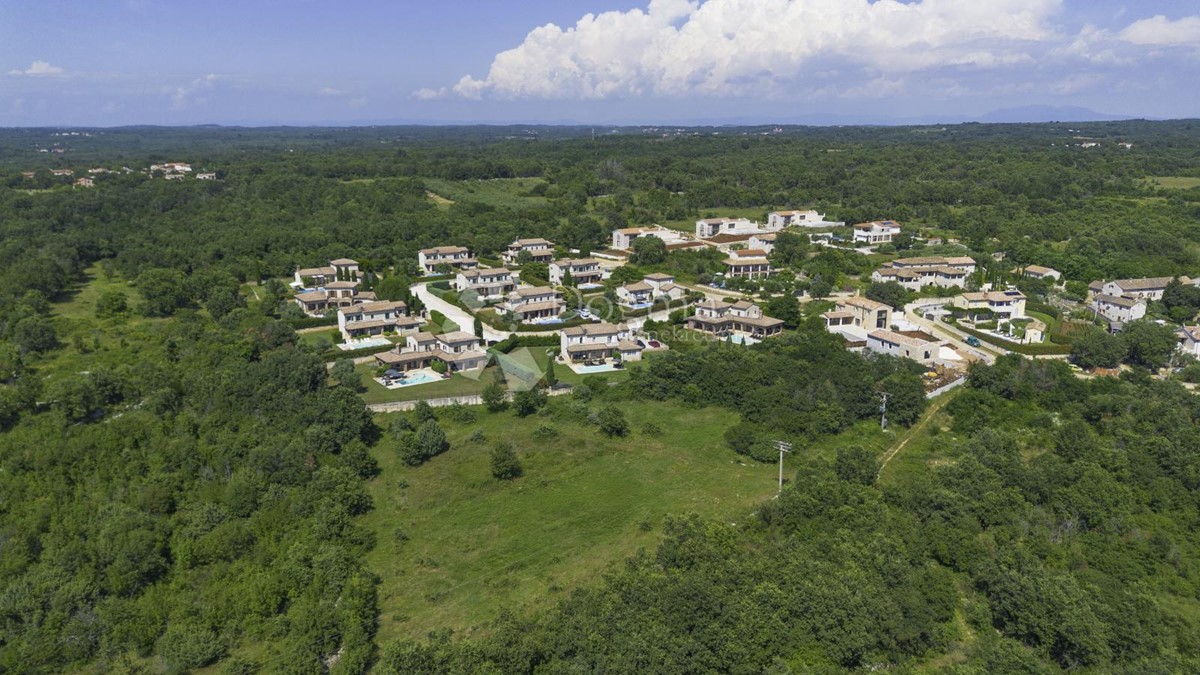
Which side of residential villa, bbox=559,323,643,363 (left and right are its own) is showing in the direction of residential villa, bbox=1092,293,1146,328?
left

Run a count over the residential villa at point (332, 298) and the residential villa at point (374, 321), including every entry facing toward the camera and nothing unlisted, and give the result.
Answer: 2

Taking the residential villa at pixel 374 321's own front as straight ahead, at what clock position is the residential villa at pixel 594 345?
the residential villa at pixel 594 345 is roughly at 10 o'clock from the residential villa at pixel 374 321.

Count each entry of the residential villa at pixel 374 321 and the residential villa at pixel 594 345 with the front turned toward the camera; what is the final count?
2

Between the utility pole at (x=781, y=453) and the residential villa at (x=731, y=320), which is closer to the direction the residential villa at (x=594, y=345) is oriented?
the utility pole

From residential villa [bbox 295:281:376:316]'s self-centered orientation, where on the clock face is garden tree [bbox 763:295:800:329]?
The garden tree is roughly at 10 o'clock from the residential villa.

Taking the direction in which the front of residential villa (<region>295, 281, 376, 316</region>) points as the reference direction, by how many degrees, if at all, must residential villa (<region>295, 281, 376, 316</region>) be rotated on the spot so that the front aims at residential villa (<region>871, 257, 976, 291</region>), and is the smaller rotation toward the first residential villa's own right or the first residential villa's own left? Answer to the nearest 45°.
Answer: approximately 90° to the first residential villa's own left

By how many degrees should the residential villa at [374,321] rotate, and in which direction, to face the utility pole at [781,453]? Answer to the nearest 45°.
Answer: approximately 45° to its left

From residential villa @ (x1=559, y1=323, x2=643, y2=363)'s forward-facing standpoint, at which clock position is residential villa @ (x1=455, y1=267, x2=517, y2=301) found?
residential villa @ (x1=455, y1=267, x2=517, y2=301) is roughly at 5 o'clock from residential villa @ (x1=559, y1=323, x2=643, y2=363).

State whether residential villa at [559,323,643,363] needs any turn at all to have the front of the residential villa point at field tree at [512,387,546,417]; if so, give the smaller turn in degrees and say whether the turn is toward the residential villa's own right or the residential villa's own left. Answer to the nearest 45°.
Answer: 0° — it already faces it

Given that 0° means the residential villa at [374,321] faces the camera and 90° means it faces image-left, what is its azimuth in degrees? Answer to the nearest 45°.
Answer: approximately 0°
